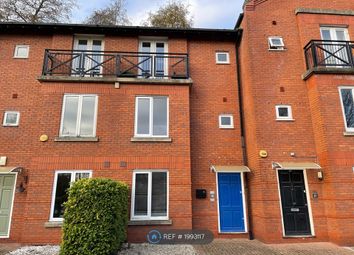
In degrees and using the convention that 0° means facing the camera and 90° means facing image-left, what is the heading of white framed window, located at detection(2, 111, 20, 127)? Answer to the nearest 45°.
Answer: approximately 0°

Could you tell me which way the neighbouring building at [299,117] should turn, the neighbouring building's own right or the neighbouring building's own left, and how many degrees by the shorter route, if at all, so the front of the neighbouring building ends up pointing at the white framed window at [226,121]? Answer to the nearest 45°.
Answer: approximately 90° to the neighbouring building's own right

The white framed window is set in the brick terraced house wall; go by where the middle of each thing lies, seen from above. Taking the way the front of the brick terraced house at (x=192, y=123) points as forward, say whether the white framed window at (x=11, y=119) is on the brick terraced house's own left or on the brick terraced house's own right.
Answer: on the brick terraced house's own right

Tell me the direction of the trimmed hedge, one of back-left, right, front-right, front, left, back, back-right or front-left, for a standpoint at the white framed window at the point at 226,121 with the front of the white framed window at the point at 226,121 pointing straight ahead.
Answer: front-right

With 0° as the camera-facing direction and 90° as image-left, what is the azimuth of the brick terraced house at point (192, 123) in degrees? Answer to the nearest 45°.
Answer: approximately 0°

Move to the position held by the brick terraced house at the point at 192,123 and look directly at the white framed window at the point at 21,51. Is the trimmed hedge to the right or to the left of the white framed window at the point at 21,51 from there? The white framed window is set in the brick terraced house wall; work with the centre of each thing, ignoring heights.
left
